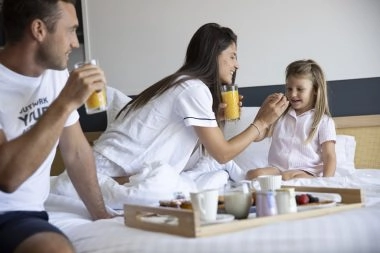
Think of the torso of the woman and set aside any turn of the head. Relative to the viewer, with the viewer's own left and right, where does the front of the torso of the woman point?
facing to the right of the viewer

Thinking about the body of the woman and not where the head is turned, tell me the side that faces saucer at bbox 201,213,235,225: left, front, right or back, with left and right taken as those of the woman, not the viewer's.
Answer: right

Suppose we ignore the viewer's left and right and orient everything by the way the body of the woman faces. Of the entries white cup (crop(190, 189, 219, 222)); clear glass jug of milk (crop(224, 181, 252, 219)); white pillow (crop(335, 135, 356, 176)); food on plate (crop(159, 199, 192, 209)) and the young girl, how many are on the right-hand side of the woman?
3

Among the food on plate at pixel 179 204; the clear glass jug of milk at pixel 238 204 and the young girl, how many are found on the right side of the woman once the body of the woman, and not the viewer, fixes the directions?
2

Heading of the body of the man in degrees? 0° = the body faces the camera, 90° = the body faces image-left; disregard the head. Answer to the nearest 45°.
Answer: approximately 315°

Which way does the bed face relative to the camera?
toward the camera

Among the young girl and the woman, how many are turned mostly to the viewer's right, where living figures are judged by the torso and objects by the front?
1

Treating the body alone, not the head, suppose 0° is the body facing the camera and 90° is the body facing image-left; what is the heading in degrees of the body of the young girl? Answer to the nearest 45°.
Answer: approximately 45°

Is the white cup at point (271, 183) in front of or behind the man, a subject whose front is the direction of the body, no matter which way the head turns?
in front

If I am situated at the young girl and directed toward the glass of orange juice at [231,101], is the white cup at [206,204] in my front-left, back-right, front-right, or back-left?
front-left

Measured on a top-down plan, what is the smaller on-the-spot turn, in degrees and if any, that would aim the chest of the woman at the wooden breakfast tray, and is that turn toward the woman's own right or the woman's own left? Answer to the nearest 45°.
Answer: approximately 90° to the woman's own right

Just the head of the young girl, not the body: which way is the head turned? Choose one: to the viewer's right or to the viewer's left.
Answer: to the viewer's left
